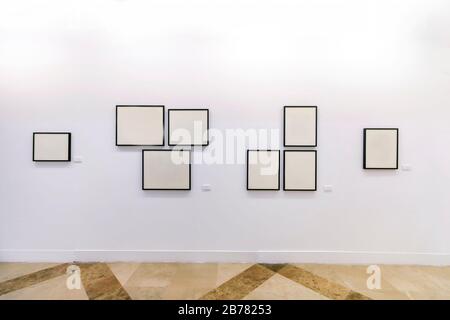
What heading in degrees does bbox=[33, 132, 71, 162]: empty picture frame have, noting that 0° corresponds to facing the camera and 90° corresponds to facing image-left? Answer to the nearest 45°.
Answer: approximately 0°

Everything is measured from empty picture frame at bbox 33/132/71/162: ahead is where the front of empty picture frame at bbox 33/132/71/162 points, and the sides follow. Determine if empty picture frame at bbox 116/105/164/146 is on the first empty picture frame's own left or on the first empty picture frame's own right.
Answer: on the first empty picture frame's own left

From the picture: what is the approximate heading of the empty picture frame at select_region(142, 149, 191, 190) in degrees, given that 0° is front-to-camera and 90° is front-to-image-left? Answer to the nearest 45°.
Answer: approximately 0°

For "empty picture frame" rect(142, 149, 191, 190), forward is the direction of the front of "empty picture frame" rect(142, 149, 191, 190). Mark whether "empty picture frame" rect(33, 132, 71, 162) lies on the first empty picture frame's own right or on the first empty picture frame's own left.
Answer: on the first empty picture frame's own right
